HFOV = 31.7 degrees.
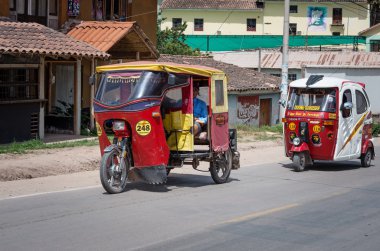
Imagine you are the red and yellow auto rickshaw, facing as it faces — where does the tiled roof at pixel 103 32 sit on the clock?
The tiled roof is roughly at 4 o'clock from the red and yellow auto rickshaw.

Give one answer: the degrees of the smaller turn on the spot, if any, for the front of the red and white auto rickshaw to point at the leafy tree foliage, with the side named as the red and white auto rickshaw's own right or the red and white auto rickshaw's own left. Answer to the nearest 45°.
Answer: approximately 135° to the red and white auto rickshaw's own right

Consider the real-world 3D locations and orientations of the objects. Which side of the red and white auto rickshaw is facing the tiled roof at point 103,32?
right

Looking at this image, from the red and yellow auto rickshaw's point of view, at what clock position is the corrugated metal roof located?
The corrugated metal roof is roughly at 5 o'clock from the red and yellow auto rickshaw.

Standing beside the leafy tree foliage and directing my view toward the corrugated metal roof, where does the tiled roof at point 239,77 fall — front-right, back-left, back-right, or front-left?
front-right

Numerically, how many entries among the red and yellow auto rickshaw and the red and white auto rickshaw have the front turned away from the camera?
0

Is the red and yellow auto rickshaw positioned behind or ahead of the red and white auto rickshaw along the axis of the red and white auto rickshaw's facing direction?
ahead

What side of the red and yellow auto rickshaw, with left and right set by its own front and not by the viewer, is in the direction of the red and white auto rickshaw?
back

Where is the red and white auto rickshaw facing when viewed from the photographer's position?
facing the viewer and to the left of the viewer

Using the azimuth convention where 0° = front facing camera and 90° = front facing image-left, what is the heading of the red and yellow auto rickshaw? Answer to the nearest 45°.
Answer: approximately 45°

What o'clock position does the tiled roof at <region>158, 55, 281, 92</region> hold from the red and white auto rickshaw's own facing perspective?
The tiled roof is roughly at 4 o'clock from the red and white auto rickshaw.

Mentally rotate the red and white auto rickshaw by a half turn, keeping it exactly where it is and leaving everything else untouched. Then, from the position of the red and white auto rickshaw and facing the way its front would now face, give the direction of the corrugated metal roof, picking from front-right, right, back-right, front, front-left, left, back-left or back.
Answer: front-left

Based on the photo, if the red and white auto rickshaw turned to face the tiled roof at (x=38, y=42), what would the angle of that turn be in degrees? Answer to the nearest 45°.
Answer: approximately 45° to its right

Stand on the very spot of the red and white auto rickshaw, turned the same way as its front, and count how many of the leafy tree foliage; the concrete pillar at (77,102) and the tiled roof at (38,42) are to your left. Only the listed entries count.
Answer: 0
